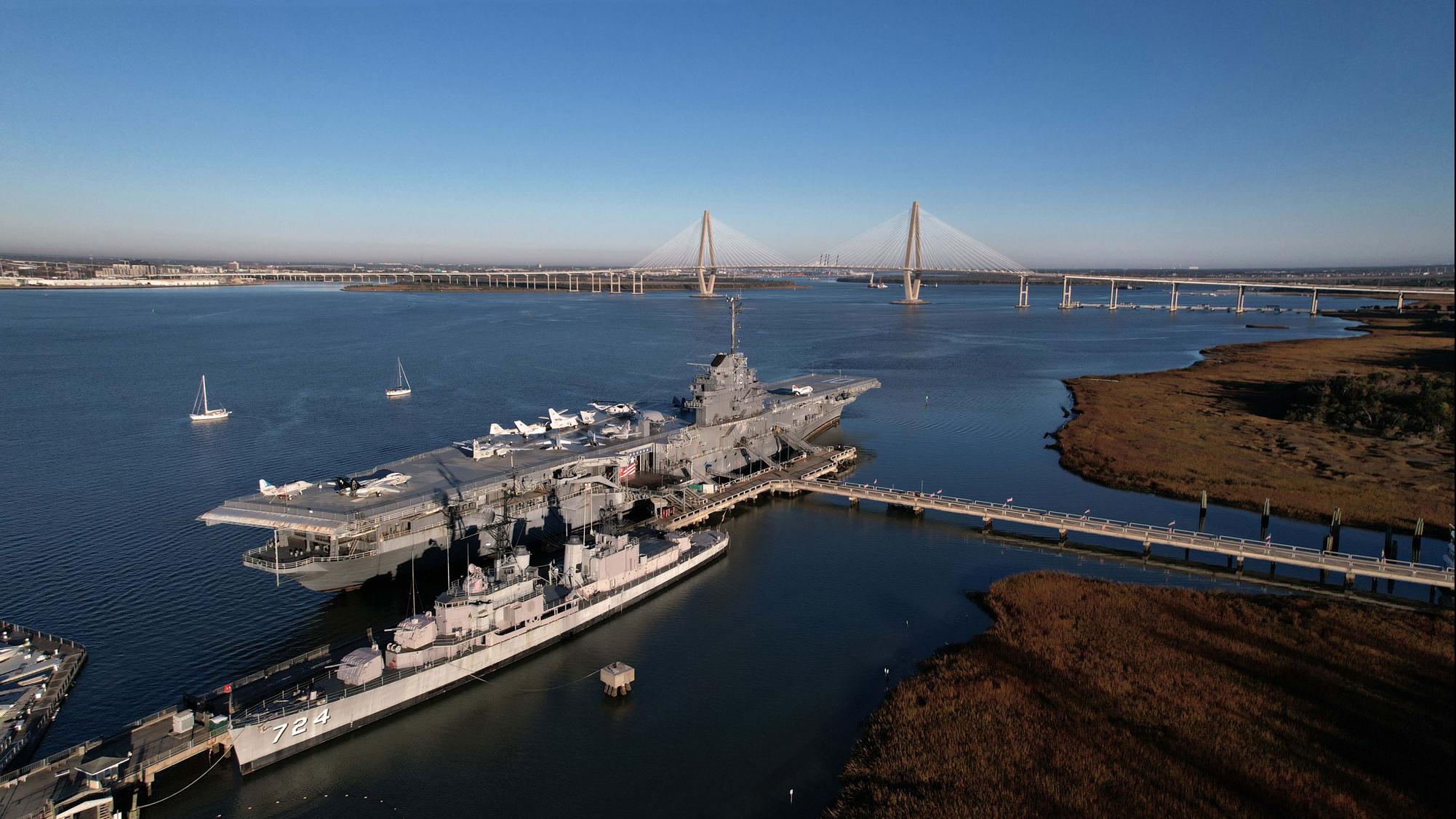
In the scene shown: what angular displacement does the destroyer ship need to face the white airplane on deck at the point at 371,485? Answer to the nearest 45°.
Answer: approximately 135° to its right

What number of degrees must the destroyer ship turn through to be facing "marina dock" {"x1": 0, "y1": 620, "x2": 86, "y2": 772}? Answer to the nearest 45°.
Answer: approximately 45° to its right

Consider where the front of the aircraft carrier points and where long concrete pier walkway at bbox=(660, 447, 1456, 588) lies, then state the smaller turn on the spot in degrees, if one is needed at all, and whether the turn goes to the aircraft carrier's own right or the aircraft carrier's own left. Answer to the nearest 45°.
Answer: approximately 45° to the aircraft carrier's own right
